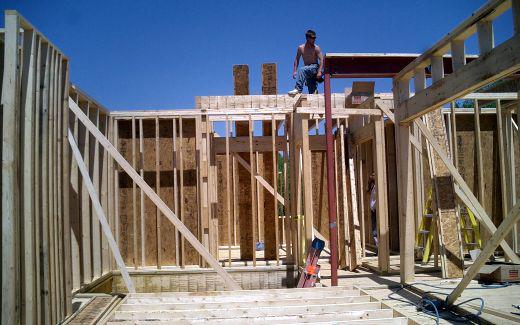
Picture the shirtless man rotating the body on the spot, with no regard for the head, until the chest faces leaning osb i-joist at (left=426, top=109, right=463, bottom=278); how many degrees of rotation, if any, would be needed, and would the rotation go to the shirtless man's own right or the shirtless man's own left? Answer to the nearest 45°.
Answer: approximately 45° to the shirtless man's own left

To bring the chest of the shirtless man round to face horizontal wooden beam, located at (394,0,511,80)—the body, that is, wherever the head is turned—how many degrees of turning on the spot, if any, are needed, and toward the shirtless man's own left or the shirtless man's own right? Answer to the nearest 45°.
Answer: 0° — they already face it

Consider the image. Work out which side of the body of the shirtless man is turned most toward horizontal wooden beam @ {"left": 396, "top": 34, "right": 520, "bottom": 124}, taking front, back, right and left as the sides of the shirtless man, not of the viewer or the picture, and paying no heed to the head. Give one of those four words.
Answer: front

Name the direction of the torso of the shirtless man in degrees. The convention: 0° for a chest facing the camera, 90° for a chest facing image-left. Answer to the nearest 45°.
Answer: approximately 0°

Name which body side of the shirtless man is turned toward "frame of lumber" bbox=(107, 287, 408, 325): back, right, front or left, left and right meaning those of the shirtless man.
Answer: front

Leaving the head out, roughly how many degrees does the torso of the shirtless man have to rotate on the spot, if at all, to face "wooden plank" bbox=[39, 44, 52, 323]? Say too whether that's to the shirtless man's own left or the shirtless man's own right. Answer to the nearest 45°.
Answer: approximately 45° to the shirtless man's own right

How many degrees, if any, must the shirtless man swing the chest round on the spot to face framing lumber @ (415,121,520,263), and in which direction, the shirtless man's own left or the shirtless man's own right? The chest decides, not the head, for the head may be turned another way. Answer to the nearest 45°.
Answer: approximately 45° to the shirtless man's own left

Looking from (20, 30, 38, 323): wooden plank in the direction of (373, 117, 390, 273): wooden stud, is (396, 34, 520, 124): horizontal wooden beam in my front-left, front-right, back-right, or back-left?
front-right

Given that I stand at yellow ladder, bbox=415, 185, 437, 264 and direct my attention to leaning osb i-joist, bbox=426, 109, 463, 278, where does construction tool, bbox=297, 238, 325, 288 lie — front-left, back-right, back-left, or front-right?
front-right
